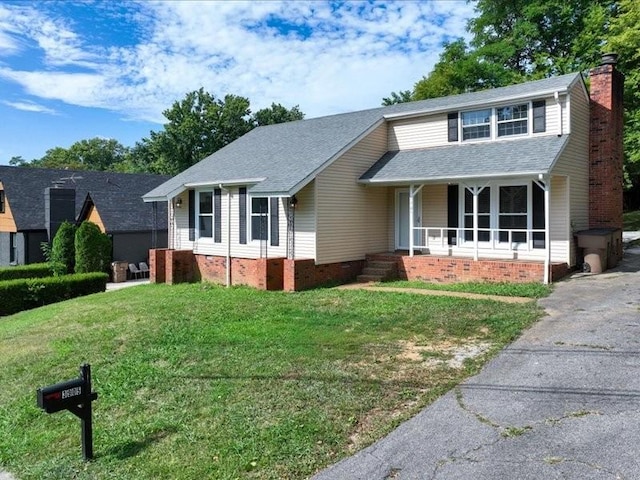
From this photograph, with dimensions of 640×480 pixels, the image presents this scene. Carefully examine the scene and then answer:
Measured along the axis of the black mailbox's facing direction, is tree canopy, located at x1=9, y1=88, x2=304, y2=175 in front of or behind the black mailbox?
behind

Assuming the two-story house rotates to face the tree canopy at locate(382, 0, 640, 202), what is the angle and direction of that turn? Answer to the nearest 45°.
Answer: approximately 180°

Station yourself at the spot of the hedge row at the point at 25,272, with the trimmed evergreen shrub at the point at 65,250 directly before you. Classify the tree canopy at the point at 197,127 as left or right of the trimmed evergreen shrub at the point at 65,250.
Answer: left

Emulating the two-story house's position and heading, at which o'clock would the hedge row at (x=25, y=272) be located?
The hedge row is roughly at 2 o'clock from the two-story house.

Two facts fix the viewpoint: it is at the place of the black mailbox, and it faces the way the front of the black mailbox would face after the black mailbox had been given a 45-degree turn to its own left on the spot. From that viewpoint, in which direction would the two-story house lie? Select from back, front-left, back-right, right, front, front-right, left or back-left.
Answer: back-left

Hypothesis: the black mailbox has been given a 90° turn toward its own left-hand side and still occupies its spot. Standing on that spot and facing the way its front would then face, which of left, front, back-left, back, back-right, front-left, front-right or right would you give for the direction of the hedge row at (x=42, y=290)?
back-left

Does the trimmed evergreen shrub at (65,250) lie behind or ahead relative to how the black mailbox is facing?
behind

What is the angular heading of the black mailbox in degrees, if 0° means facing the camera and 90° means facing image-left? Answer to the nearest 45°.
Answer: approximately 45°

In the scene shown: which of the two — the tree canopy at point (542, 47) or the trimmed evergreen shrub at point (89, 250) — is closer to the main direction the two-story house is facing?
the trimmed evergreen shrub

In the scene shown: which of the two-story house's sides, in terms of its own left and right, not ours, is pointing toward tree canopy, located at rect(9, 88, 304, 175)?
right
